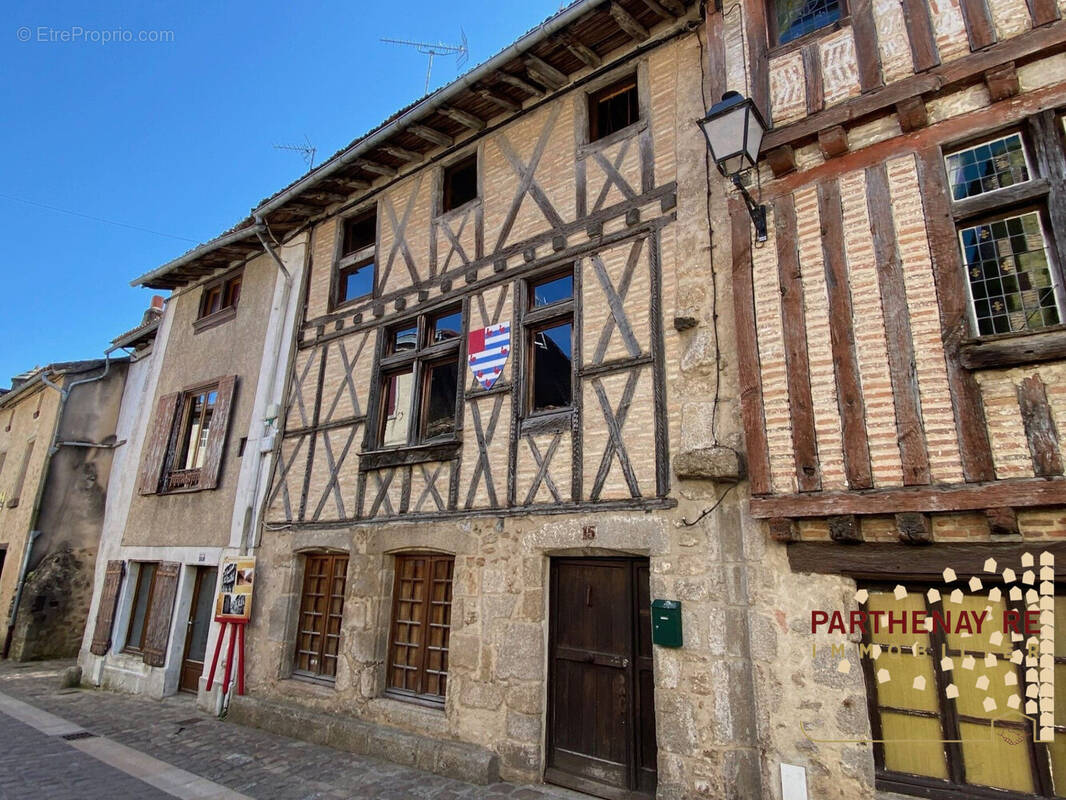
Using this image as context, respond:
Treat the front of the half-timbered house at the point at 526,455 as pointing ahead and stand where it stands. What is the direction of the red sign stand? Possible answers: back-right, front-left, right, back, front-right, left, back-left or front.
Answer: right

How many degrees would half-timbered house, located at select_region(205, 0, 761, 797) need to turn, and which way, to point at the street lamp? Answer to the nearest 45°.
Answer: approximately 90° to its left
